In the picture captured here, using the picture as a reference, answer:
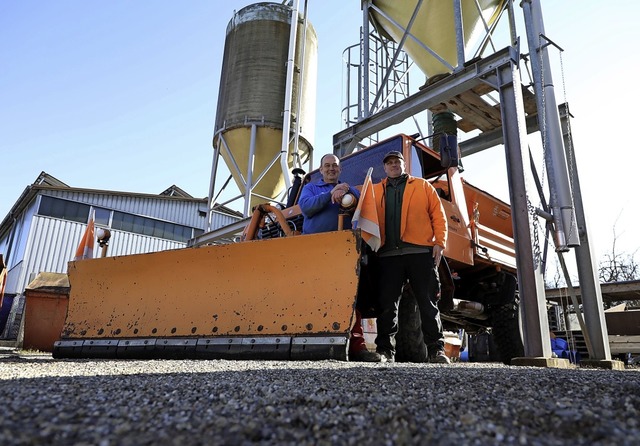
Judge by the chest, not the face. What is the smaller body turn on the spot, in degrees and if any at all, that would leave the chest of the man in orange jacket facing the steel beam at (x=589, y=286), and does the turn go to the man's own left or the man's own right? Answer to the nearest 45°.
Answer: approximately 135° to the man's own left

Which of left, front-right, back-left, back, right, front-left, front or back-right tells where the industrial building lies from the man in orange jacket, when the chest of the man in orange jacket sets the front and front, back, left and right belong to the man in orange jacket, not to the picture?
back-right

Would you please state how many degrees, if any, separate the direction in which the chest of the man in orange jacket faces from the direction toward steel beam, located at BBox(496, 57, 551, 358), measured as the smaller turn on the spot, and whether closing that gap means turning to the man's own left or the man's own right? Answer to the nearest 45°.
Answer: approximately 135° to the man's own left

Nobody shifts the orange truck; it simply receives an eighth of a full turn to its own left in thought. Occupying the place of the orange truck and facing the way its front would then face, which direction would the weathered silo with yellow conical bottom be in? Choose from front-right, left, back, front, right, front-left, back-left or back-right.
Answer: back

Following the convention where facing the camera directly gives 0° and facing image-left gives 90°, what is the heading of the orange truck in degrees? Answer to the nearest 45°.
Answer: approximately 45°

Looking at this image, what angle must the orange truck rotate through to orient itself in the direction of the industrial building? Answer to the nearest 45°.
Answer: approximately 90° to its right

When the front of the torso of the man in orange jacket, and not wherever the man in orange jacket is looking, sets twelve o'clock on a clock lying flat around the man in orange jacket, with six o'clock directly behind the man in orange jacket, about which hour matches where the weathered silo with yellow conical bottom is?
The weathered silo with yellow conical bottom is roughly at 5 o'clock from the man in orange jacket.

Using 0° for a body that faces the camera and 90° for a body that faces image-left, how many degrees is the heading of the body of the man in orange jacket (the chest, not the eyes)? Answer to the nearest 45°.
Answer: approximately 0°

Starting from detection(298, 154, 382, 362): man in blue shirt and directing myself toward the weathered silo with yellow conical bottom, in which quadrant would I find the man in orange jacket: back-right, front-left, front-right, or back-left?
back-right
